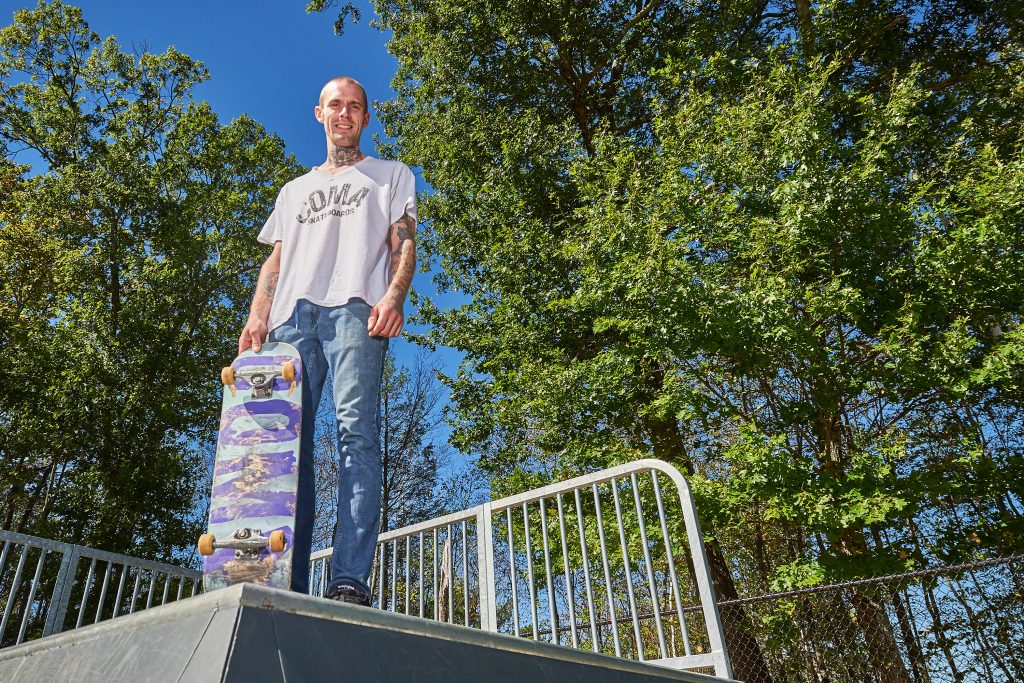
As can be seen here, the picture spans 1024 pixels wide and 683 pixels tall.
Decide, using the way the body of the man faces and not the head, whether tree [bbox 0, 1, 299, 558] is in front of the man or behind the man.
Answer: behind

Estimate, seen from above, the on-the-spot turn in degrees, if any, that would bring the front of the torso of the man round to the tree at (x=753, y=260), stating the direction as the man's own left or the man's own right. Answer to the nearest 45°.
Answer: approximately 135° to the man's own left

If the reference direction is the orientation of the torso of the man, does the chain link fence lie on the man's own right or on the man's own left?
on the man's own left

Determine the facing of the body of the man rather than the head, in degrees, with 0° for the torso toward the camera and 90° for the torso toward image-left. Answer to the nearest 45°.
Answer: approximately 0°

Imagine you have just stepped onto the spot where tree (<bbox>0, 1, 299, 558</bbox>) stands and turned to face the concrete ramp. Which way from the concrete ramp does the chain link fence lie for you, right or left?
left
